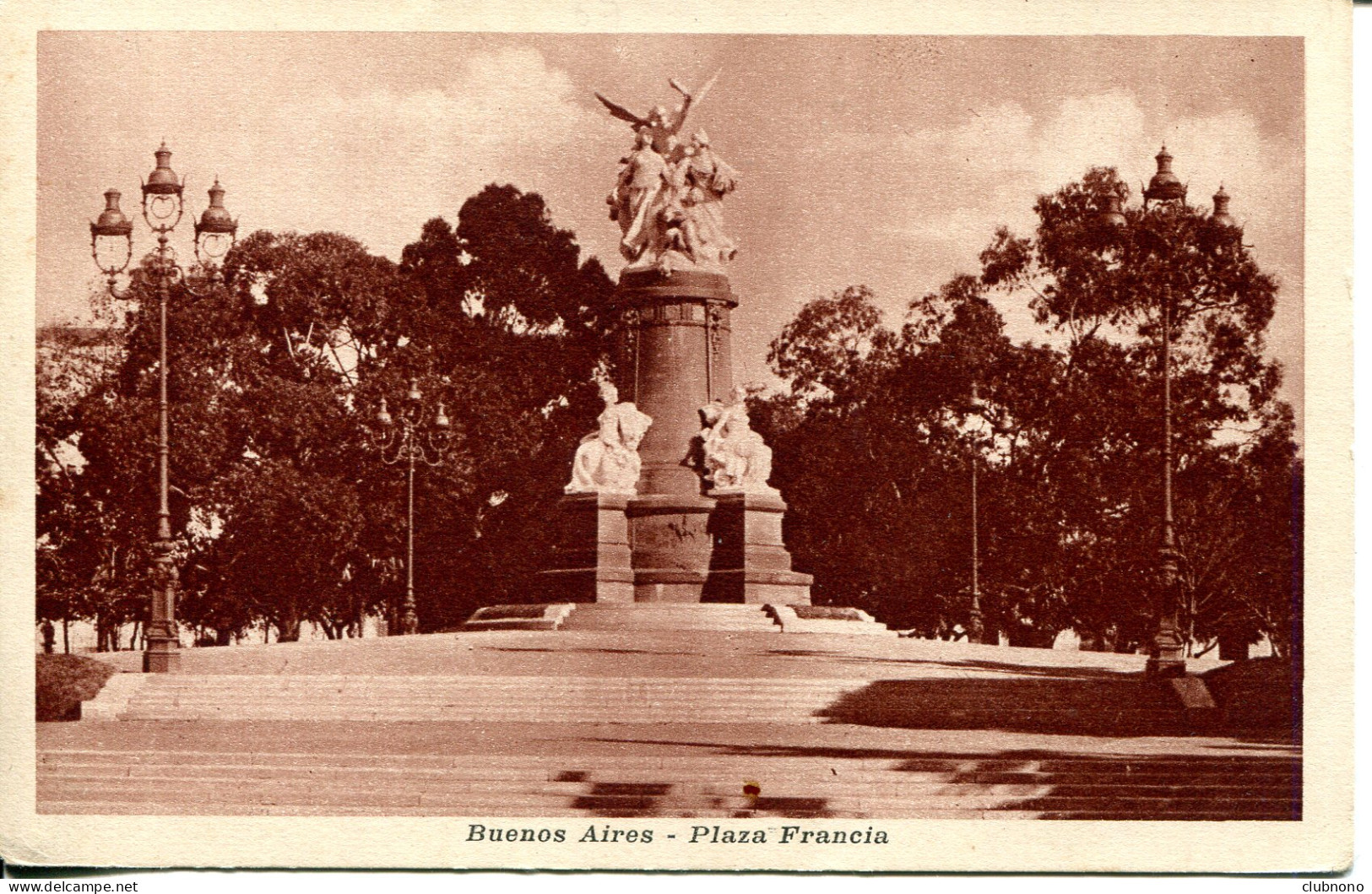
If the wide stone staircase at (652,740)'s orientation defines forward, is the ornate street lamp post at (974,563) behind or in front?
behind

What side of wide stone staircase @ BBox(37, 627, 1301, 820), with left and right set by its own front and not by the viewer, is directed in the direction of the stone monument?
back

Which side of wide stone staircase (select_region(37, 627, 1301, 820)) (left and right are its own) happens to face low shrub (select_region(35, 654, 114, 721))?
right

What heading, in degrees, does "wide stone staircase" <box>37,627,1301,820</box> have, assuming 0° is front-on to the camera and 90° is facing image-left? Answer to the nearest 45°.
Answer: approximately 0°
